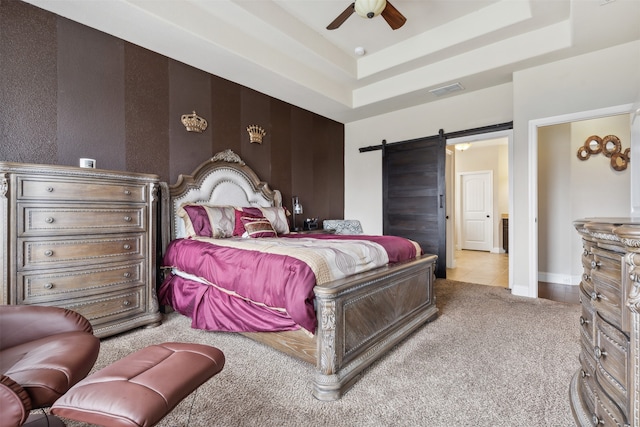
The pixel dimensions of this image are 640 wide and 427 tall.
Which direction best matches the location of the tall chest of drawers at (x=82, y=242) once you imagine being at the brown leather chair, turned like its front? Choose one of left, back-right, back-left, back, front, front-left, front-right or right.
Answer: back-left

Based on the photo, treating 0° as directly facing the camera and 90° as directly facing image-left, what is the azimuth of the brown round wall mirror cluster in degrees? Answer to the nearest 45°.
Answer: approximately 0°

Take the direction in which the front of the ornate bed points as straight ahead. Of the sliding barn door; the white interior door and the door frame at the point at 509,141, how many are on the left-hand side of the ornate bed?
3

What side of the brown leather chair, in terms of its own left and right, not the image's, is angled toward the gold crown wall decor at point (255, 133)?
left

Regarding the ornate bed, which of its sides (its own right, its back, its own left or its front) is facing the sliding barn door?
left

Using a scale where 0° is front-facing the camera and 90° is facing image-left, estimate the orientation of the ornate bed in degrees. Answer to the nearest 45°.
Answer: approximately 315°

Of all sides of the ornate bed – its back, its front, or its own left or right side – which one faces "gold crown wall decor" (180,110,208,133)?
back
